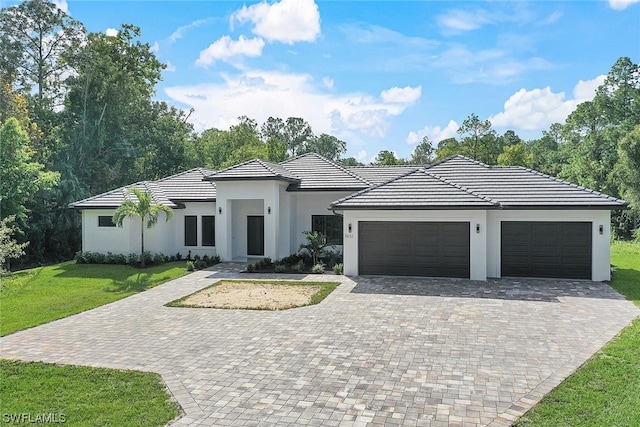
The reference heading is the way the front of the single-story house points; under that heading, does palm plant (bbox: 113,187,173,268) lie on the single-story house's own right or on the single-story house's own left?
on the single-story house's own right

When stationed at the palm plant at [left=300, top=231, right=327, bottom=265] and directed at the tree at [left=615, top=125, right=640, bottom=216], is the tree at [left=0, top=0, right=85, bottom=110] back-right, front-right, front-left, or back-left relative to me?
back-left

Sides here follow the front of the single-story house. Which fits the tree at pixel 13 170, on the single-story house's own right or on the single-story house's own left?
on the single-story house's own right

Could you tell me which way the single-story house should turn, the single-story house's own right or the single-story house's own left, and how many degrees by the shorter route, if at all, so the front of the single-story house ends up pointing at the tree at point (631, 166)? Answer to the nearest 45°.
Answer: approximately 135° to the single-story house's own left

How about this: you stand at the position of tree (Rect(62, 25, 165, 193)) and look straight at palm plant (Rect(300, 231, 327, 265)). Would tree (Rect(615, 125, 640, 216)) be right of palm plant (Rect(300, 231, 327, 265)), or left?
left

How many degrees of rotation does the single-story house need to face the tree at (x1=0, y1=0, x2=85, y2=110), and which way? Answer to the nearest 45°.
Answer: approximately 135° to its right

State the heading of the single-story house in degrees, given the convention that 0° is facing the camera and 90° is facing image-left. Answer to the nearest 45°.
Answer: approximately 0°

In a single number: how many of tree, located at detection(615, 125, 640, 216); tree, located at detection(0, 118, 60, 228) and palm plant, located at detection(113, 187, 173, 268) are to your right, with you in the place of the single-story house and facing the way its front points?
2
